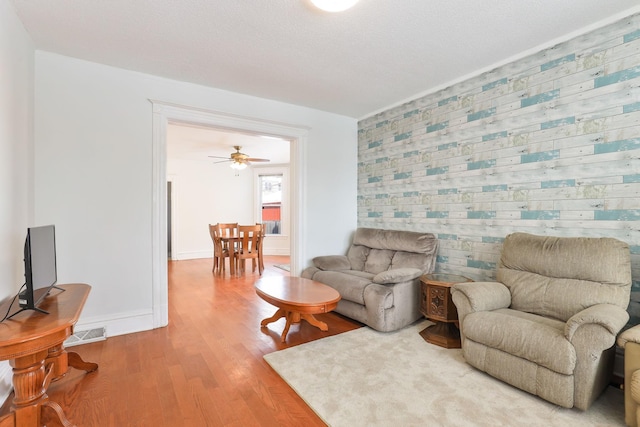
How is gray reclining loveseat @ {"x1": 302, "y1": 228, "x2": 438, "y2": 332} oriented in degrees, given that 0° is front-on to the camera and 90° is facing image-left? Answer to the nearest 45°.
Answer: approximately 45°

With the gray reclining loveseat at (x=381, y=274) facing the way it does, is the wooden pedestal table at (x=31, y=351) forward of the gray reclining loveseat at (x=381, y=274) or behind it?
forward

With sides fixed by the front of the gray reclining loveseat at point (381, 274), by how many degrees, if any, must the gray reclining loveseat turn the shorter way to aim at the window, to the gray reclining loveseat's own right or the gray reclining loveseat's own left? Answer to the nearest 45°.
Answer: approximately 90° to the gray reclining loveseat's own right

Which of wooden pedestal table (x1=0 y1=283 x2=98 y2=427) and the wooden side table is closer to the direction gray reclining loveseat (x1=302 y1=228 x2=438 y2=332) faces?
the wooden pedestal table

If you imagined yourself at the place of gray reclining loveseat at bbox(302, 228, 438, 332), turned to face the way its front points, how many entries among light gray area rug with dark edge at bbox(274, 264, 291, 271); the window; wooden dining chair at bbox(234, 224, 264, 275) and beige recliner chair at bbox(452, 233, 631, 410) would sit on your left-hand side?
1

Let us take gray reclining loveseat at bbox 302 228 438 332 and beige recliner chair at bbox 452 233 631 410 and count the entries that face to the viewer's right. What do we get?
0

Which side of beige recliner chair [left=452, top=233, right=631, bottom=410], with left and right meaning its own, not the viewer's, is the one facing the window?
right

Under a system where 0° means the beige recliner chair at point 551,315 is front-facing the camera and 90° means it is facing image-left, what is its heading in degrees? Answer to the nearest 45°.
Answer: approximately 45°

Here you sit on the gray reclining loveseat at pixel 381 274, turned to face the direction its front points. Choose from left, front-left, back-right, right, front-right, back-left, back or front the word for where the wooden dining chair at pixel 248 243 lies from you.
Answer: right

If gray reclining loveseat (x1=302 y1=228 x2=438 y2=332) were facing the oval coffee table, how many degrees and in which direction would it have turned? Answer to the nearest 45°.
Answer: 0° — it already faces it

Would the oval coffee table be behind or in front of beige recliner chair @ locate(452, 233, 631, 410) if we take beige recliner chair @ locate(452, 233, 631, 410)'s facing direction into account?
in front

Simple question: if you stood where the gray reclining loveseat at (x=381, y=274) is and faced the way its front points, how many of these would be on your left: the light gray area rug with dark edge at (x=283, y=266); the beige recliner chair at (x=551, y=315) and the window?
1
